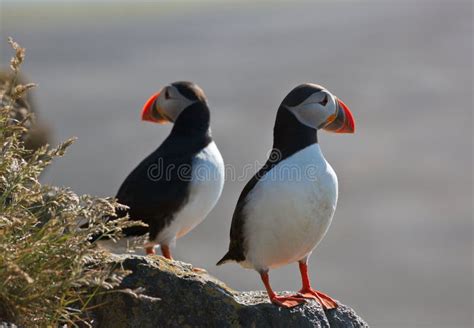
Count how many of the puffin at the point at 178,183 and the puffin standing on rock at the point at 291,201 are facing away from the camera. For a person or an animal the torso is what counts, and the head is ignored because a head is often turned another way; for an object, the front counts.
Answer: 0

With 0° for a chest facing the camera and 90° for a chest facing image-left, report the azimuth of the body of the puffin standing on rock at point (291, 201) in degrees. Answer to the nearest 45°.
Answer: approximately 315°

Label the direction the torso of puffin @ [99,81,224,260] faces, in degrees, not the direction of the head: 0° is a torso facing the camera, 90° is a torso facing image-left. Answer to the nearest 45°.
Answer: approximately 270°

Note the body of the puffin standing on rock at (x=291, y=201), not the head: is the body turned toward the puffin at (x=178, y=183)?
no
